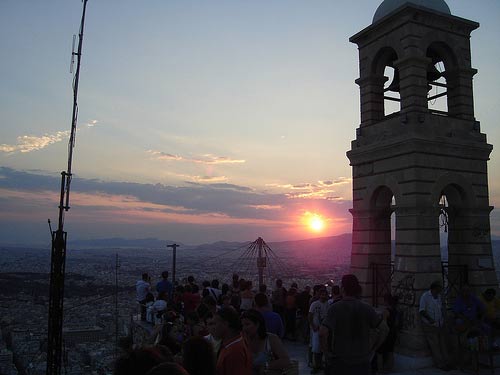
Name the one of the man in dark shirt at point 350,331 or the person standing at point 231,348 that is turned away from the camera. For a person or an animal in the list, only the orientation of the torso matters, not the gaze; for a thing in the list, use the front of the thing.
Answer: the man in dark shirt

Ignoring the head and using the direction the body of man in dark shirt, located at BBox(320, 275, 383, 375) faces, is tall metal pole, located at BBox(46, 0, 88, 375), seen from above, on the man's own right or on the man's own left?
on the man's own left

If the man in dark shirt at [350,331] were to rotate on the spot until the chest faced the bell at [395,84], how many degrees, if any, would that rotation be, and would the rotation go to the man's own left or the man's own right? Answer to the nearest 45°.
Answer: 0° — they already face it

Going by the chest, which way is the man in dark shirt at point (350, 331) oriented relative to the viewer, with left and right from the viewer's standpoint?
facing away from the viewer

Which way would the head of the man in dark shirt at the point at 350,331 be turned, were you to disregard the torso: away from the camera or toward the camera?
away from the camera
